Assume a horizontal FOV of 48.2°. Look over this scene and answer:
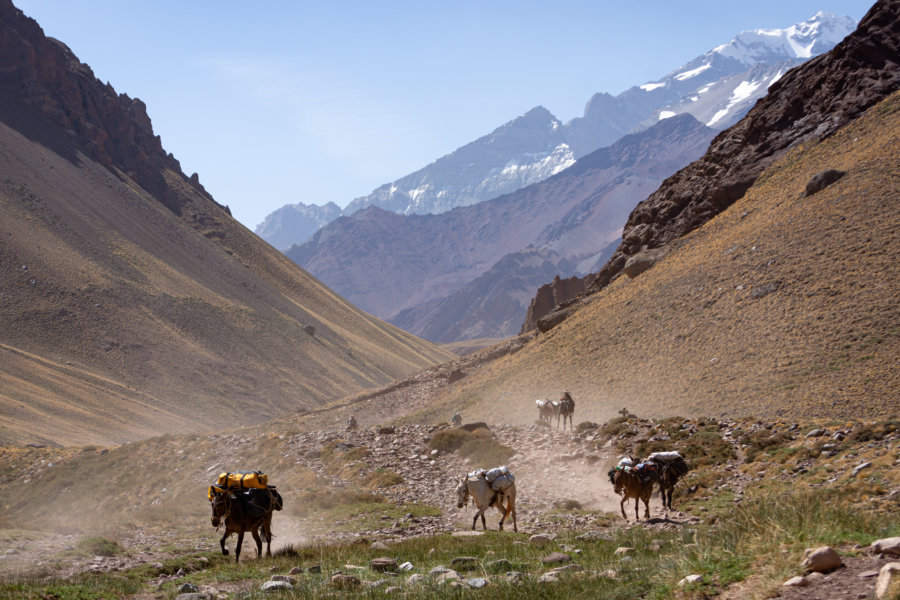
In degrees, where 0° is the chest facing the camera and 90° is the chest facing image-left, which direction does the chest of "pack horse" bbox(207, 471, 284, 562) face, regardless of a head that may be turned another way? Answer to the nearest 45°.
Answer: approximately 45°

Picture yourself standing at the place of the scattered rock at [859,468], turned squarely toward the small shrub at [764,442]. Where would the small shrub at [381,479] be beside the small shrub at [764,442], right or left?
left

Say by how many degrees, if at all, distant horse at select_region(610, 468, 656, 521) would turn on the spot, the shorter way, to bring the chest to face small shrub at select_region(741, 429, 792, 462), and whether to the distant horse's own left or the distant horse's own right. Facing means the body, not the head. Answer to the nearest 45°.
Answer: approximately 180°

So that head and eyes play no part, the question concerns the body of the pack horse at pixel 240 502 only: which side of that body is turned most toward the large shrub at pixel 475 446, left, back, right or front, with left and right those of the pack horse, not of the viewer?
back

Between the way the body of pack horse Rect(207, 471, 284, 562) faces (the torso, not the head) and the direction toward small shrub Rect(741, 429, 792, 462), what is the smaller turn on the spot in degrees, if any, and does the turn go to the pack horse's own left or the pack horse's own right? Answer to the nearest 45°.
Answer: approximately 135° to the pack horse's own left

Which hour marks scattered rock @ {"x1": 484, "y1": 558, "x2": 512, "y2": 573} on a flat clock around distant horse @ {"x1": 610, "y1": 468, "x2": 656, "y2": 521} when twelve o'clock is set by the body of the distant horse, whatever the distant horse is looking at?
The scattered rock is roughly at 11 o'clock from the distant horse.

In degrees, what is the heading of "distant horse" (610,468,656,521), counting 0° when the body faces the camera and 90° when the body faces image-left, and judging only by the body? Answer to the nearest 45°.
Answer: approximately 45°

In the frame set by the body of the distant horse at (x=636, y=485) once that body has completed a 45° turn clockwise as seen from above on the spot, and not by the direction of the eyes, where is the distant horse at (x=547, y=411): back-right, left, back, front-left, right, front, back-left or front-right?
right

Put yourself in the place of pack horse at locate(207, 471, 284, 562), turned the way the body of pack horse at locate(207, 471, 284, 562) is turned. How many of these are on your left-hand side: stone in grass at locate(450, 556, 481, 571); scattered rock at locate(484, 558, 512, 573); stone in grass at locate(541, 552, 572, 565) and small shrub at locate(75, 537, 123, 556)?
3

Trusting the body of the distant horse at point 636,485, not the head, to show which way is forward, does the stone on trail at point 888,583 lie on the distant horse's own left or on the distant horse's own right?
on the distant horse's own left

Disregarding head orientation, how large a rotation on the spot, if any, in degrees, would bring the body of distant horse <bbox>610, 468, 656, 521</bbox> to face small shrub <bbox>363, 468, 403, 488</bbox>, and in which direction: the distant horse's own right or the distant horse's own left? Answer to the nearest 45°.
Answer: approximately 90° to the distant horse's own right

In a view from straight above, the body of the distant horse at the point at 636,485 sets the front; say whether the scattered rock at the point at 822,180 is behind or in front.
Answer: behind
